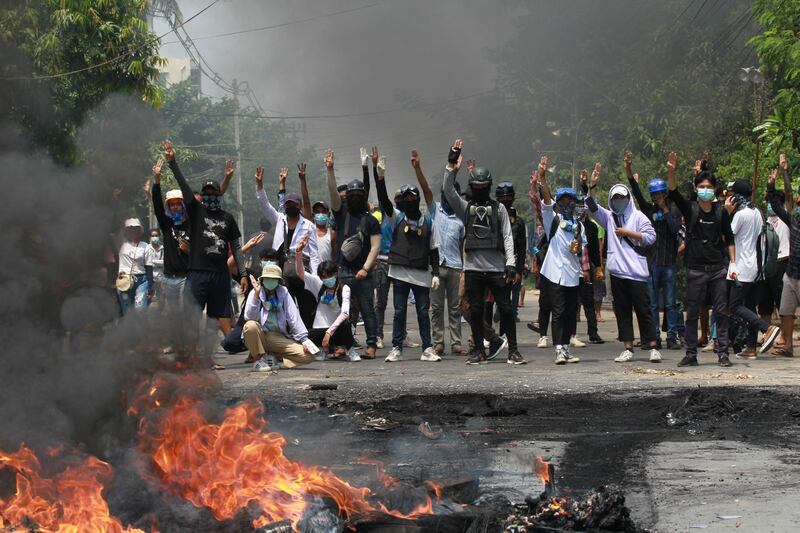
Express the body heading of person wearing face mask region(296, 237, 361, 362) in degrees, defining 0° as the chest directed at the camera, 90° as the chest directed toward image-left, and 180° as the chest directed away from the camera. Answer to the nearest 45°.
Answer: approximately 0°

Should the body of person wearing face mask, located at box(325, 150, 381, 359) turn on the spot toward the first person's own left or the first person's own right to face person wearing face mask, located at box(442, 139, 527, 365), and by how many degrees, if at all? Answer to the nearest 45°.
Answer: approximately 45° to the first person's own left

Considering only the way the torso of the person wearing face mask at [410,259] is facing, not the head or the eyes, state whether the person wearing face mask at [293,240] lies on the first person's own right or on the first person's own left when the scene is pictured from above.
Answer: on the first person's own right

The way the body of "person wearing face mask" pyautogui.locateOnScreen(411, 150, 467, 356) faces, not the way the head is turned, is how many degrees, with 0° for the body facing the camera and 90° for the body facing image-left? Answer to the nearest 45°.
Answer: approximately 0°

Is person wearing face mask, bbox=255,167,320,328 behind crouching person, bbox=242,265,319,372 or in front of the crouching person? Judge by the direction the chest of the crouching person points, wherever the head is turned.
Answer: behind

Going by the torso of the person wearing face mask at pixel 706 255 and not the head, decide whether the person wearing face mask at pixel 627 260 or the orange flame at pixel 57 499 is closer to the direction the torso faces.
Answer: the orange flame

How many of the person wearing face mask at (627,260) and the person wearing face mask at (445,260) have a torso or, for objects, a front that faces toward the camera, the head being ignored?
2
